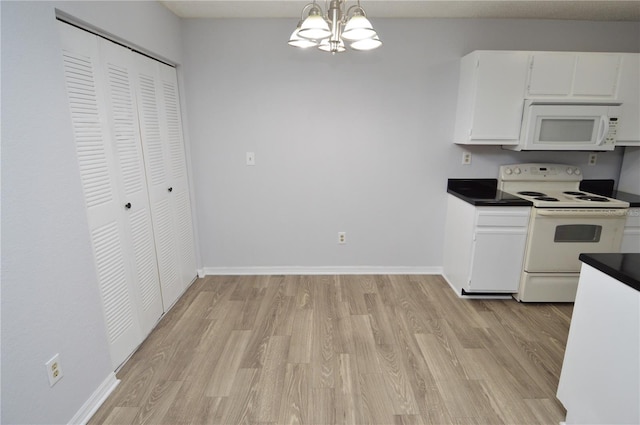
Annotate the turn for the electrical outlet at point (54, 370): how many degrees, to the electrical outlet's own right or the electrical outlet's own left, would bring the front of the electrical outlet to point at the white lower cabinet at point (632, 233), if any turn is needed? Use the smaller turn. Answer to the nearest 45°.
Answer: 0° — it already faces it

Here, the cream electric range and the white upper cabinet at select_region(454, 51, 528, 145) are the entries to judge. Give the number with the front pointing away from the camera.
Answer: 0

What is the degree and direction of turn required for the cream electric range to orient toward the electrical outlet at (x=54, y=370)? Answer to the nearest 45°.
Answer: approximately 90° to its right

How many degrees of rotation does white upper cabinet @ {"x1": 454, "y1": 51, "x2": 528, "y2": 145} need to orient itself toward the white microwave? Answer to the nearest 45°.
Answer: approximately 45° to its left

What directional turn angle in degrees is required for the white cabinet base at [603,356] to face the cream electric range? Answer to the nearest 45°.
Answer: approximately 45° to its right

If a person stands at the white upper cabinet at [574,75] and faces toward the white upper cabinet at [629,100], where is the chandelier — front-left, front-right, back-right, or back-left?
back-right

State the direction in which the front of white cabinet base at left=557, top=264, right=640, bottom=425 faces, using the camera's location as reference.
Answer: facing away from the viewer and to the left of the viewer

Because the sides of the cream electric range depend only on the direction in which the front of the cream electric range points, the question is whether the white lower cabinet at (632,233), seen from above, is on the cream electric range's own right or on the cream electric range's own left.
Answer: on the cream electric range's own left

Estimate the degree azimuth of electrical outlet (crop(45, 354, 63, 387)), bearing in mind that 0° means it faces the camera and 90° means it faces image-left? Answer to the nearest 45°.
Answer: approximately 315°

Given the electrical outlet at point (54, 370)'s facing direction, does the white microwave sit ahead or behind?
ahead

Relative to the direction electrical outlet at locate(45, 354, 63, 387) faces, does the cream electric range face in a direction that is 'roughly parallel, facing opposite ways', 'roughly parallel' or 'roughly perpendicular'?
roughly perpendicular
